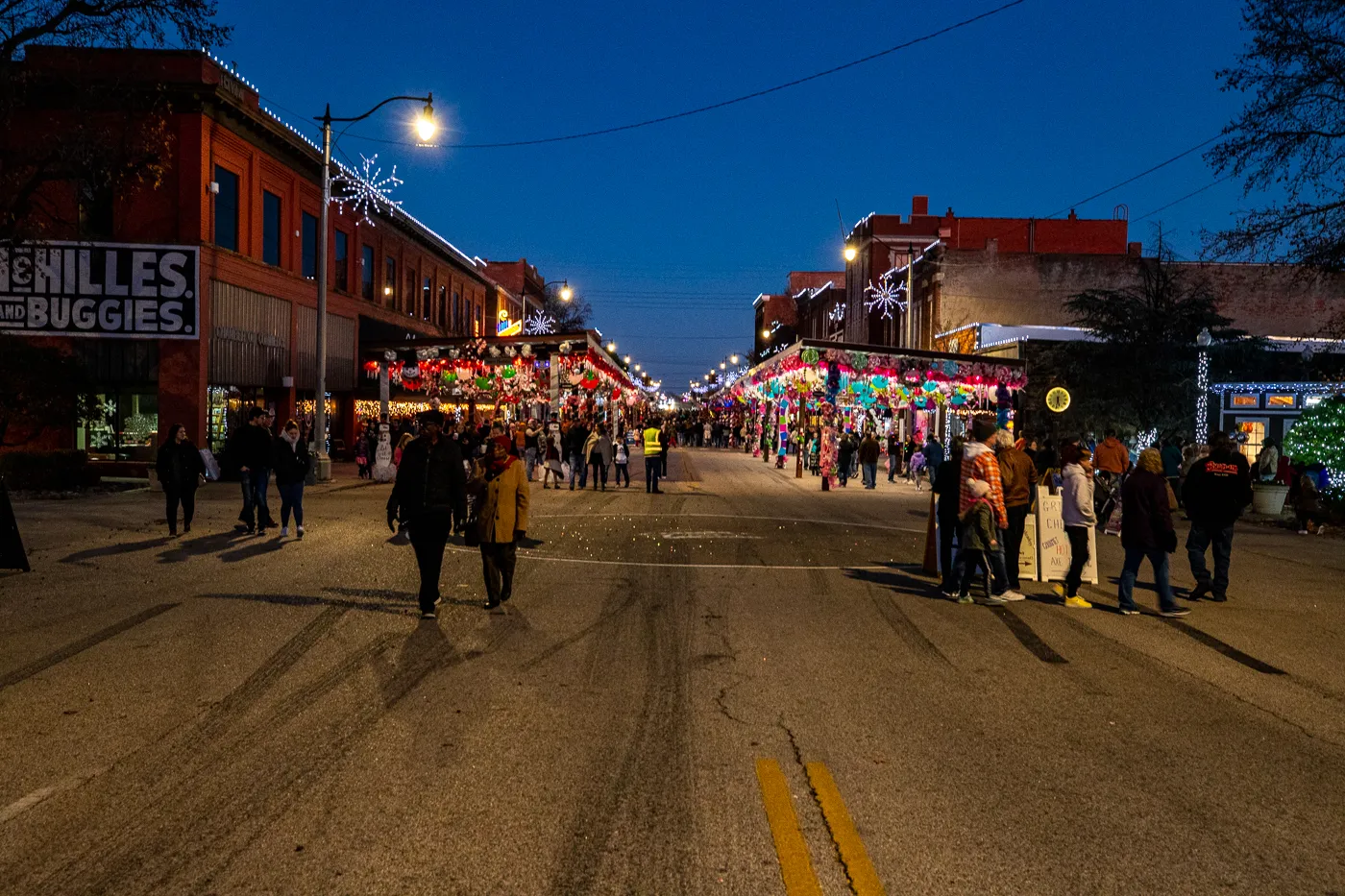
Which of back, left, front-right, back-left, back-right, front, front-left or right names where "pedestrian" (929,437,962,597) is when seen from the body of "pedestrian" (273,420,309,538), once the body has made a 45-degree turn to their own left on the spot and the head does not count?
front

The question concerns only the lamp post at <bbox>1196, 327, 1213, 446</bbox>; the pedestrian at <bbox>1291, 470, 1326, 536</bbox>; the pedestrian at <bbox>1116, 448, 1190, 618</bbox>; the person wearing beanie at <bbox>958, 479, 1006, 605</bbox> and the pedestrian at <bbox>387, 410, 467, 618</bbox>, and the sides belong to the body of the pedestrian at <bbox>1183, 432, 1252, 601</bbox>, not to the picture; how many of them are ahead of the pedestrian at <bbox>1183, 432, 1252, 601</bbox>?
2

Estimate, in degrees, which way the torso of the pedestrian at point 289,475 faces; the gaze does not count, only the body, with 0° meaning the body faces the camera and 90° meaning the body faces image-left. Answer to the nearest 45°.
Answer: approximately 0°

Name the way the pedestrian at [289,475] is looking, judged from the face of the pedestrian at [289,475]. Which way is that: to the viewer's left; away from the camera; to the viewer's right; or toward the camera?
toward the camera

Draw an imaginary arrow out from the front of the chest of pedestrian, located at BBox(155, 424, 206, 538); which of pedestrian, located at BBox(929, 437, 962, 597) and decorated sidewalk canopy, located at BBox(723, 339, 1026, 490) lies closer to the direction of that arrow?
the pedestrian

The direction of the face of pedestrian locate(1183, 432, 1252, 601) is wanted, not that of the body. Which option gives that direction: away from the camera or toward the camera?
away from the camera

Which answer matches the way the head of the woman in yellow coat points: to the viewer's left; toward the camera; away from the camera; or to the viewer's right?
toward the camera

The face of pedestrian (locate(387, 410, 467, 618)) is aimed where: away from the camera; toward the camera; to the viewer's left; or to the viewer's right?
toward the camera

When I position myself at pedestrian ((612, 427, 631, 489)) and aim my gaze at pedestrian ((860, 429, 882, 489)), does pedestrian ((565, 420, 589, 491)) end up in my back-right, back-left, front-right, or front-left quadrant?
back-right

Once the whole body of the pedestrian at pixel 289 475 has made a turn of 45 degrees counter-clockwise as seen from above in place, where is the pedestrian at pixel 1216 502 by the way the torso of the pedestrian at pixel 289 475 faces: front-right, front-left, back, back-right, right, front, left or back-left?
front

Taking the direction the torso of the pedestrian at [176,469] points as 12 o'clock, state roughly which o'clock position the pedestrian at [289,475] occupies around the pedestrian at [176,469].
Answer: the pedestrian at [289,475] is roughly at 10 o'clock from the pedestrian at [176,469].

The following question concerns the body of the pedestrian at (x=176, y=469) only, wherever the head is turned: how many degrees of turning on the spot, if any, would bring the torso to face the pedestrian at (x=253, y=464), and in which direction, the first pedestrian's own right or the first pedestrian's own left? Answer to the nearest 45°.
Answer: approximately 90° to the first pedestrian's own left

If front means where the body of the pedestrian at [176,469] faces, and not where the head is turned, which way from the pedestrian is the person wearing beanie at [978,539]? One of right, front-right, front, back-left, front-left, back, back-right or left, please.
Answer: front-left

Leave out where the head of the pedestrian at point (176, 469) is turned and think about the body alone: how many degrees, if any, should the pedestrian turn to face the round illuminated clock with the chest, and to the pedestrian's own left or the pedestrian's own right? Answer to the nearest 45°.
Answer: approximately 90° to the pedestrian's own left

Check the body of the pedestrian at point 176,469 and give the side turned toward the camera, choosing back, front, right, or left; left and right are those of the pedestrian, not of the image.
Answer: front

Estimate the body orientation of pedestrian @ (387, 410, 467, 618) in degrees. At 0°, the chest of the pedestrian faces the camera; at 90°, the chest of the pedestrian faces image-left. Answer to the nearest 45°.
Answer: approximately 0°

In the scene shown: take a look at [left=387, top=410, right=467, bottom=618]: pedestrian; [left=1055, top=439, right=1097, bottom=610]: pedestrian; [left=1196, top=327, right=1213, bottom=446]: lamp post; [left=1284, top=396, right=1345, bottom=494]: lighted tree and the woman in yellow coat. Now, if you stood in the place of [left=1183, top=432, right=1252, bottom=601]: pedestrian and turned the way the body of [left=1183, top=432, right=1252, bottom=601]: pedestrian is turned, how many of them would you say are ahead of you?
2

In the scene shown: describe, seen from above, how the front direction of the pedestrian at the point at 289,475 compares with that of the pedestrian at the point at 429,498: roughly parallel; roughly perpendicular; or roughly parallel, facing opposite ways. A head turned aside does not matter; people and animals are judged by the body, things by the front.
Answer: roughly parallel

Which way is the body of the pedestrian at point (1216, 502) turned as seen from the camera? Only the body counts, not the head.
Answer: away from the camera
